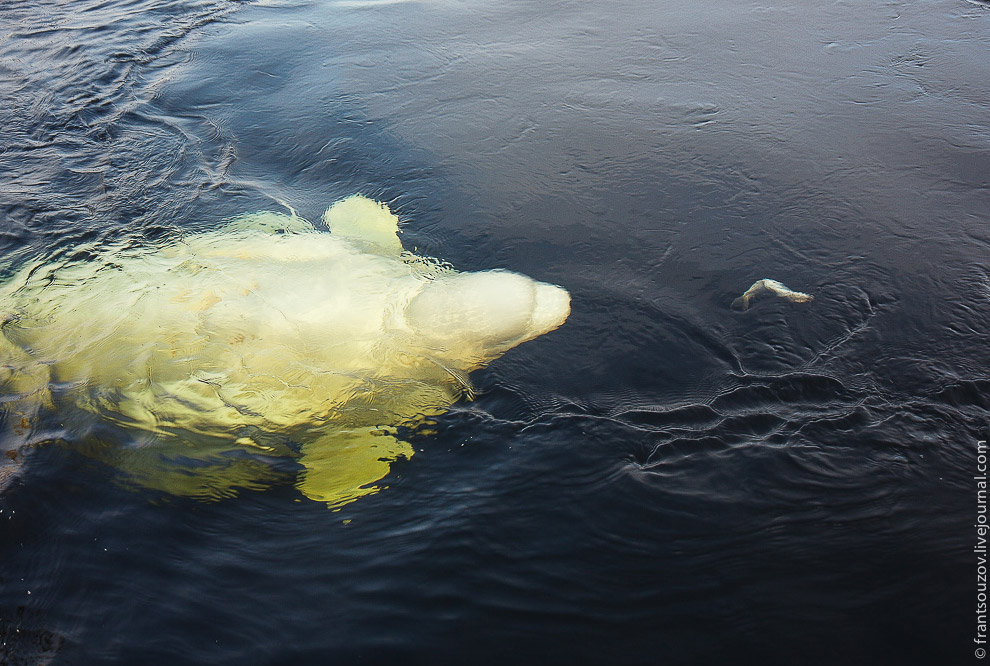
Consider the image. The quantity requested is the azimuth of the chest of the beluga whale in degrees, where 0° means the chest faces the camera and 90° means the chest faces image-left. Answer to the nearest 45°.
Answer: approximately 270°
